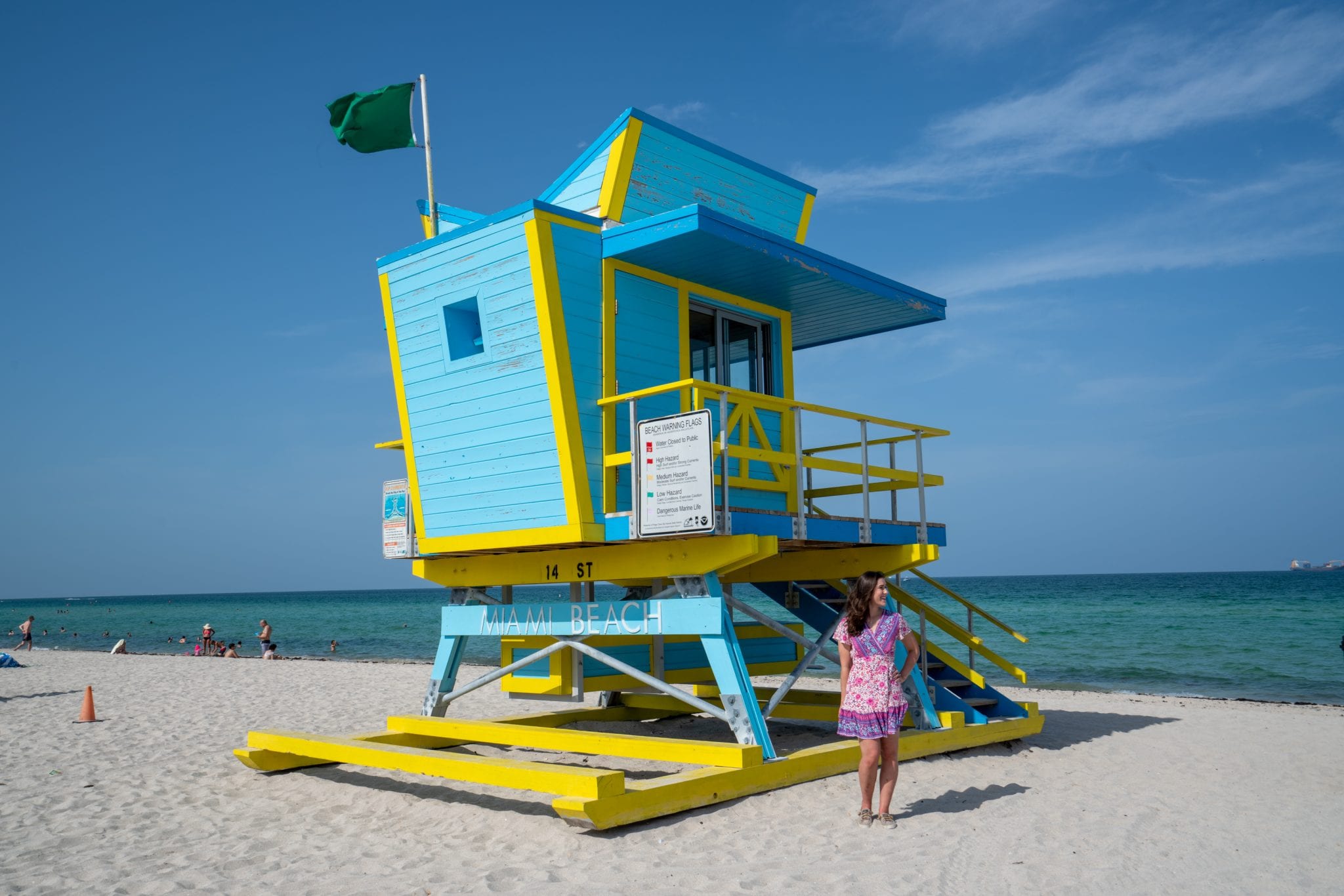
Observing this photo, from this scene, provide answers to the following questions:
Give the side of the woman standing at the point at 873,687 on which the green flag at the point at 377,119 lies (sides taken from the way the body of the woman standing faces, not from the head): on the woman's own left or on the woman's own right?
on the woman's own right

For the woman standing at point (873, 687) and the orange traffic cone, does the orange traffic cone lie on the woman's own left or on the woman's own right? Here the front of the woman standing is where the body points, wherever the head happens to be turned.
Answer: on the woman's own right

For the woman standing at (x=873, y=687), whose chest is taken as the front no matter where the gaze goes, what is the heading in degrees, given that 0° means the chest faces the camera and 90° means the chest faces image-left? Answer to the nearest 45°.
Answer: approximately 0°
